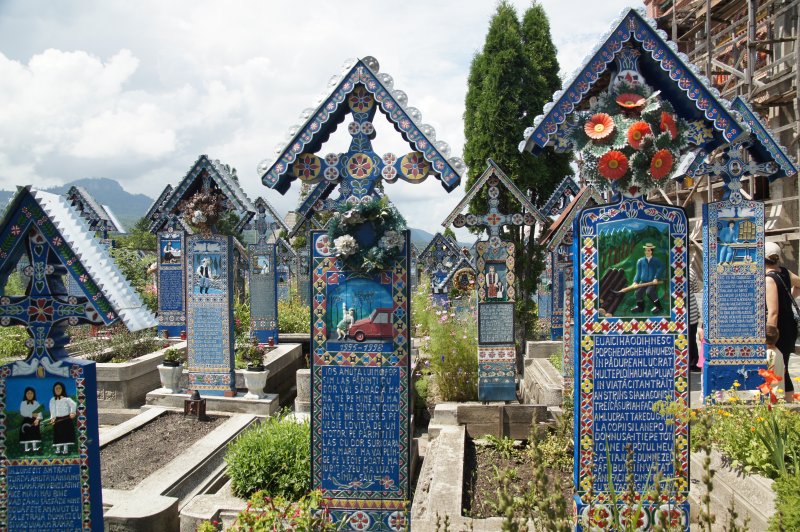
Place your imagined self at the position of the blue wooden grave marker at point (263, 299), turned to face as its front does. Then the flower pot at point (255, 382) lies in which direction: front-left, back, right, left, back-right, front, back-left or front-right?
front

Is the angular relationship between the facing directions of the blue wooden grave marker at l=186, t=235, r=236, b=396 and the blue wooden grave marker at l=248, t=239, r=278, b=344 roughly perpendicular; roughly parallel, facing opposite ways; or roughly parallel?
roughly parallel

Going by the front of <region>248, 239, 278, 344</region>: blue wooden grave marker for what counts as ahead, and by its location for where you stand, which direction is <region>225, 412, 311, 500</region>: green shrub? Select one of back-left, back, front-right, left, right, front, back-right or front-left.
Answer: front

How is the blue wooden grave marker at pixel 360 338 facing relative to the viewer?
toward the camera

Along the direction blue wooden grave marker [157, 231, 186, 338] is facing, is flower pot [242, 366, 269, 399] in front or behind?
in front

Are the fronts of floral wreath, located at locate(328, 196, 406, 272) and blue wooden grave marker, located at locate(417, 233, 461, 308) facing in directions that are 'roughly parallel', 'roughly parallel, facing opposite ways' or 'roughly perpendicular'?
roughly parallel

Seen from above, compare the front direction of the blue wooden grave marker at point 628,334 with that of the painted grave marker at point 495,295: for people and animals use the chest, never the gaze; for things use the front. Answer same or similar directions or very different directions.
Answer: same or similar directions

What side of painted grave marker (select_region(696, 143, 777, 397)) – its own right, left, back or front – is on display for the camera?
front

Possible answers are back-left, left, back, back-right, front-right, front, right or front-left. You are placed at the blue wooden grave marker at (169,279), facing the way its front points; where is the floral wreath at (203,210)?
front

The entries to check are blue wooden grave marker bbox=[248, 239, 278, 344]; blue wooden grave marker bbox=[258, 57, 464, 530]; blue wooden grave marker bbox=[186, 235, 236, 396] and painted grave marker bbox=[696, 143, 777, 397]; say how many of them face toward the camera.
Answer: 4

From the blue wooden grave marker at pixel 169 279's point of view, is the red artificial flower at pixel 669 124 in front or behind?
in front

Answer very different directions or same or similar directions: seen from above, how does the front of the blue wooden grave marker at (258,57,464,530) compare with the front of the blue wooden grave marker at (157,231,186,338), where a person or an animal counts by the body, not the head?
same or similar directions

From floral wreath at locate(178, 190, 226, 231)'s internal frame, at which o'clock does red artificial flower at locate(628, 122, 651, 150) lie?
The red artificial flower is roughly at 11 o'clock from the floral wreath.

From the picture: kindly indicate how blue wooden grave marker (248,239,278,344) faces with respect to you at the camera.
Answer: facing the viewer

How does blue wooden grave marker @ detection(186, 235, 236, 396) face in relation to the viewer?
toward the camera
